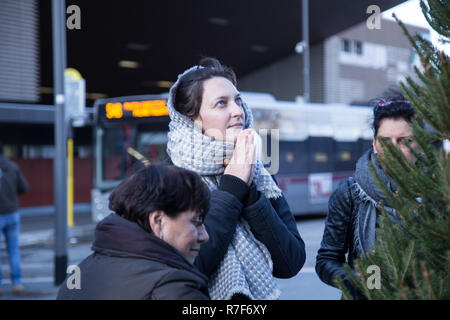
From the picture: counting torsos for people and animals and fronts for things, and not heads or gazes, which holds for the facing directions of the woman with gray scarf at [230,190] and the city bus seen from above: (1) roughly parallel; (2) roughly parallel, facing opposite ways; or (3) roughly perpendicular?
roughly perpendicular

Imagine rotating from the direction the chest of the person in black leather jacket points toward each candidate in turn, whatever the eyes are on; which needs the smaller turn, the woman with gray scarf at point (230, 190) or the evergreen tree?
the evergreen tree

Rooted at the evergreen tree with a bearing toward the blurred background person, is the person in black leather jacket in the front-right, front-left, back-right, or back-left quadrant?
front-right

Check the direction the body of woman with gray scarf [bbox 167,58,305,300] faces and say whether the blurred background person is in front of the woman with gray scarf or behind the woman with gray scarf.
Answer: behind

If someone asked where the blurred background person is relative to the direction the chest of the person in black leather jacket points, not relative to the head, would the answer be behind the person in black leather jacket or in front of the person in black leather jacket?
behind

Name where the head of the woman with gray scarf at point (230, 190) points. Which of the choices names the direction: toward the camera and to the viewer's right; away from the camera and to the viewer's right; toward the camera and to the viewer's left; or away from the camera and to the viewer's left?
toward the camera and to the viewer's right

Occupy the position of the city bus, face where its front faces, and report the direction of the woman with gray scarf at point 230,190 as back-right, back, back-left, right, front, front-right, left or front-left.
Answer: front-left

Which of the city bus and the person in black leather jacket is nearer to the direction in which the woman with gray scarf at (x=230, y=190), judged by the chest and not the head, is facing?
the person in black leather jacket

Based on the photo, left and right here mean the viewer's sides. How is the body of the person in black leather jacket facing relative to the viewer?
facing the viewer and to the right of the viewer

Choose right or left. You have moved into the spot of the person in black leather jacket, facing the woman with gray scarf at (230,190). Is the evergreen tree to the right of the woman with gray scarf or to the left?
left

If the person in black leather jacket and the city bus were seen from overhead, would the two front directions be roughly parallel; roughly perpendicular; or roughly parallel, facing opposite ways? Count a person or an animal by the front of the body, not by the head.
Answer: roughly perpendicular

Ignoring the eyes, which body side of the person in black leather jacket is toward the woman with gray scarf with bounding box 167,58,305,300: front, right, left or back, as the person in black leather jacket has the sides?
right

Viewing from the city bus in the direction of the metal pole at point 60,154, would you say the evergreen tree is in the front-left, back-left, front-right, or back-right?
front-left
